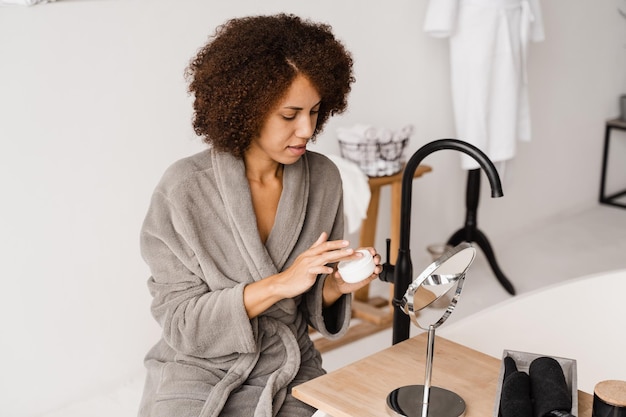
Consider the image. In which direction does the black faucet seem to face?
to the viewer's right

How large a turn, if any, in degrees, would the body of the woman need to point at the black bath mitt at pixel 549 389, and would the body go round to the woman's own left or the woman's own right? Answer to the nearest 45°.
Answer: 0° — they already face it

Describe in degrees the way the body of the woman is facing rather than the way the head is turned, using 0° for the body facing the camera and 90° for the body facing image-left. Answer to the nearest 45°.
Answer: approximately 315°

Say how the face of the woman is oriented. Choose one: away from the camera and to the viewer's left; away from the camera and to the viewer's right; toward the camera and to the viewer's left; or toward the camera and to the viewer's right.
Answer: toward the camera and to the viewer's right

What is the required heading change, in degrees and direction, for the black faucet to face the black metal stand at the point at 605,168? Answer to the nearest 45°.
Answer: approximately 90° to its left

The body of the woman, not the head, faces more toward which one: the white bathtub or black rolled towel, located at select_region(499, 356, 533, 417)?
the black rolled towel
